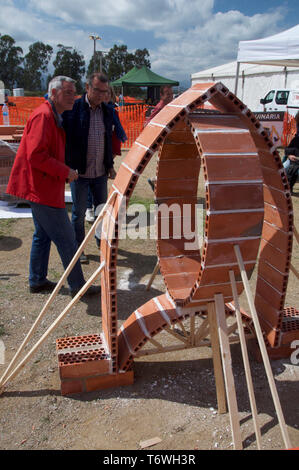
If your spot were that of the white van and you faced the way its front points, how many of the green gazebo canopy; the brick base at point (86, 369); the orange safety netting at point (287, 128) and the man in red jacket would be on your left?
3

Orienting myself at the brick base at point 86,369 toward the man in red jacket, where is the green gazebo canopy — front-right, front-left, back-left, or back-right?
front-right

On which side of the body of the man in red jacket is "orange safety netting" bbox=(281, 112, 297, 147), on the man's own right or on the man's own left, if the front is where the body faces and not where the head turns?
on the man's own left

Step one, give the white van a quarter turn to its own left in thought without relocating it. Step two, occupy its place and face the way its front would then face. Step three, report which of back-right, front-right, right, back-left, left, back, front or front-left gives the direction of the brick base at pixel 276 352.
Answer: front

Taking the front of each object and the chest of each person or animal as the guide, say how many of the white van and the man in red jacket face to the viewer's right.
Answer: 1

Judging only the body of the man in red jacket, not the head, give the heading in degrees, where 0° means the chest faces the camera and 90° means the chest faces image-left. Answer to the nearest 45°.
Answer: approximately 270°

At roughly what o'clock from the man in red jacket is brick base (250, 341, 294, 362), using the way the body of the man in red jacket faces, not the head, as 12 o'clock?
The brick base is roughly at 1 o'clock from the man in red jacket.

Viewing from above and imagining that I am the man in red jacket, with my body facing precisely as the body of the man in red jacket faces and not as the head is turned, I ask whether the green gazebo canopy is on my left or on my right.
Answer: on my left

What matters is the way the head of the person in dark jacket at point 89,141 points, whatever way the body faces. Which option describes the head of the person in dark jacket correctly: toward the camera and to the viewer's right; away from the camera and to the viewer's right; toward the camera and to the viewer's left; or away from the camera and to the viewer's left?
toward the camera and to the viewer's right

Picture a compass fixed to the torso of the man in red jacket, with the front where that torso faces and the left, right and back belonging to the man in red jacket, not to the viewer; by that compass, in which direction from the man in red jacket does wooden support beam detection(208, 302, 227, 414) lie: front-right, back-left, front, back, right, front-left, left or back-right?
front-right

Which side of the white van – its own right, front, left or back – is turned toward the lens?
left

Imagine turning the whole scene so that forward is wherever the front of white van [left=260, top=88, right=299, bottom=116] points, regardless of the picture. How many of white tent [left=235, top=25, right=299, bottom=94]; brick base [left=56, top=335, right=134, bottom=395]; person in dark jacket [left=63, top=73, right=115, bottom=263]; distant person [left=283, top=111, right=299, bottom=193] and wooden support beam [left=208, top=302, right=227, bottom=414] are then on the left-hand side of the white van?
5
